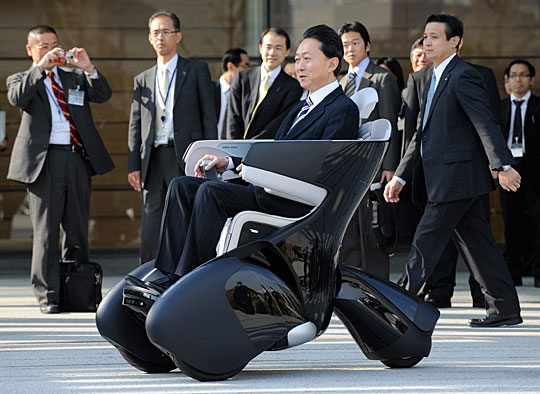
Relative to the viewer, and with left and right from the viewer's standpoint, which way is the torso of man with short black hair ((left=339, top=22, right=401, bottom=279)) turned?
facing the viewer and to the left of the viewer

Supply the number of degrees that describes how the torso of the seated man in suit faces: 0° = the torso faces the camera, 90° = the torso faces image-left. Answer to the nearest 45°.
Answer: approximately 45°

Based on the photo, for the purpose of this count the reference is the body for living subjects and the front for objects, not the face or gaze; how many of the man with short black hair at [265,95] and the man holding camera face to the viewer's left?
0

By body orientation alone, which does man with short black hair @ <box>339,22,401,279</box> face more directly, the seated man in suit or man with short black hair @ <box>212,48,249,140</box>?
the seated man in suit

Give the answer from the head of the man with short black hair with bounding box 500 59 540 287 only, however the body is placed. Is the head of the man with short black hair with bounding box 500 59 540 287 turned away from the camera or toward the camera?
toward the camera

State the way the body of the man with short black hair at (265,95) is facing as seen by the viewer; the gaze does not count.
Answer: toward the camera

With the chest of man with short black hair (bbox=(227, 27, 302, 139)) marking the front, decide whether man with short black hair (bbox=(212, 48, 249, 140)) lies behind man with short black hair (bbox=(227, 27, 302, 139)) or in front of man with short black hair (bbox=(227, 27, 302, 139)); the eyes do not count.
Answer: behind

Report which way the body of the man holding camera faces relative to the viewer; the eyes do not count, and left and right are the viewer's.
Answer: facing the viewer and to the right of the viewer

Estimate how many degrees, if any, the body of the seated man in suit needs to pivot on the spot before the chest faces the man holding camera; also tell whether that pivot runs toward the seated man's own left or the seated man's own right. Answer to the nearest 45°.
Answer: approximately 90° to the seated man's own right

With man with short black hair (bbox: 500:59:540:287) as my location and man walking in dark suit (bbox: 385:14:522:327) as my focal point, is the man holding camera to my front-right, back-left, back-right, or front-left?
front-right

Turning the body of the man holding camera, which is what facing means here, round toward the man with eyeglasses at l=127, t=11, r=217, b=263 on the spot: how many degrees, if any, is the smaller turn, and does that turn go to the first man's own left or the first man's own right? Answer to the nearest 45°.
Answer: approximately 45° to the first man's own left

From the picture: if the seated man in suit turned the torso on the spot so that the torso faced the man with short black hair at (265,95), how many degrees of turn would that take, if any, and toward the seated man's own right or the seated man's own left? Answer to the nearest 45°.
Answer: approximately 135° to the seated man's own right
